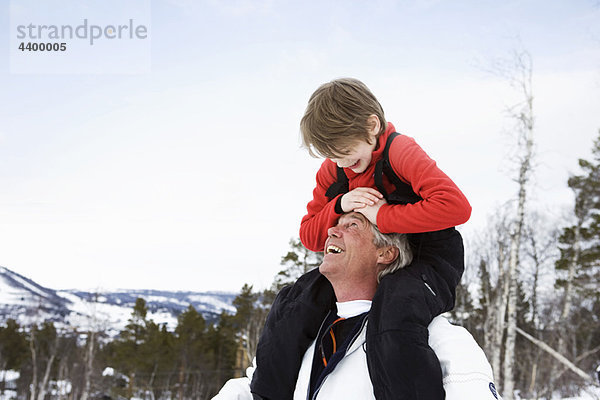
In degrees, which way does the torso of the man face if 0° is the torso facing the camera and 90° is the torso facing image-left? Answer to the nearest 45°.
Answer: approximately 45°

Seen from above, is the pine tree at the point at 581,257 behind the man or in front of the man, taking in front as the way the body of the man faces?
behind

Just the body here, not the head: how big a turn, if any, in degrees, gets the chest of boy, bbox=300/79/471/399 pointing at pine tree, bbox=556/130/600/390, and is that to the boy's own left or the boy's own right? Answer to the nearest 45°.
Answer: approximately 135° to the boy's own right

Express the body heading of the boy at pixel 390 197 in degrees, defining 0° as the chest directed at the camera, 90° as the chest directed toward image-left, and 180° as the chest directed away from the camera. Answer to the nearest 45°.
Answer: approximately 45°

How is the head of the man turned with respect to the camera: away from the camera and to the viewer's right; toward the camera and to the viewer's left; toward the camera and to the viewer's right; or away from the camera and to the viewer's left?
toward the camera and to the viewer's left

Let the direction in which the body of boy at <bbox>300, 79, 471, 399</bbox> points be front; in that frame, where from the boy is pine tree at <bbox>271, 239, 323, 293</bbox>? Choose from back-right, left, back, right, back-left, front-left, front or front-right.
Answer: back-right
